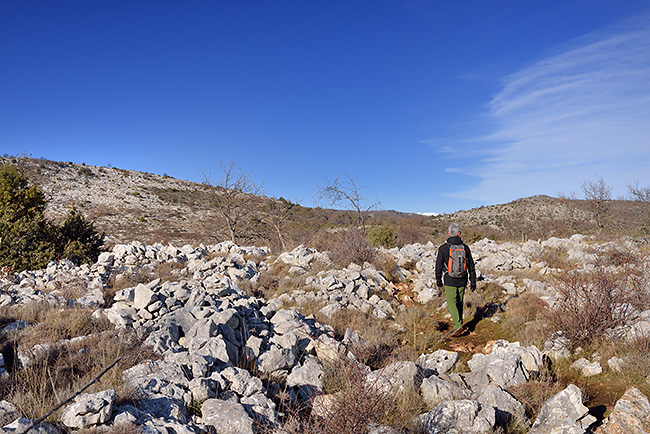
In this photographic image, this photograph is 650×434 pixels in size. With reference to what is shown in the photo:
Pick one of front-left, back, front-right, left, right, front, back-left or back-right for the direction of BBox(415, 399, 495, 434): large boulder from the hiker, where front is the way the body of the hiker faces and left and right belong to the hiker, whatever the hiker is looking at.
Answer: back

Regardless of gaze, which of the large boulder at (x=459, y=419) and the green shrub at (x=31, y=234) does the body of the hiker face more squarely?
the green shrub

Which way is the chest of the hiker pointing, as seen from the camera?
away from the camera

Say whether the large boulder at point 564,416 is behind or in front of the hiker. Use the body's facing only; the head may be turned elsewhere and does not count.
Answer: behind

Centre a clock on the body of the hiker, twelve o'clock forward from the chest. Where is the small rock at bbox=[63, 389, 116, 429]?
The small rock is roughly at 7 o'clock from the hiker.

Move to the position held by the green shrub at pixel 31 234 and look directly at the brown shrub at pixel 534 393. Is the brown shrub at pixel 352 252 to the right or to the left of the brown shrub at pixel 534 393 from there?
left

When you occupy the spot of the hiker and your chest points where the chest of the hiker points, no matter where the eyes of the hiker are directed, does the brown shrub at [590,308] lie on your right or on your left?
on your right

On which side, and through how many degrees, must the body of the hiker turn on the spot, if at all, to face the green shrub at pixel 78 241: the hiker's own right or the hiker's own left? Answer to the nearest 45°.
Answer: approximately 90° to the hiker's own left

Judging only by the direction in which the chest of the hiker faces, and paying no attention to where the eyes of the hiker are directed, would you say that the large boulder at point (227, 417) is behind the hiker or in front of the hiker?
behind
